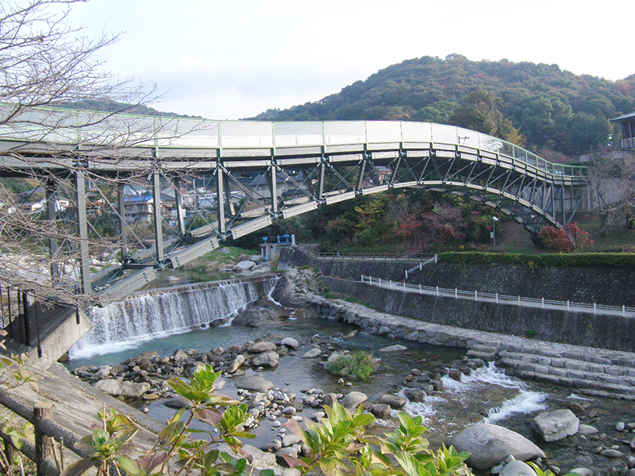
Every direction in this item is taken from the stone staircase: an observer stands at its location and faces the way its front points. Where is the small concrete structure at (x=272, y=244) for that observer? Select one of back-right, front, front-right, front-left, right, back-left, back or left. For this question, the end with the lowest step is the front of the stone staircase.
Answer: right

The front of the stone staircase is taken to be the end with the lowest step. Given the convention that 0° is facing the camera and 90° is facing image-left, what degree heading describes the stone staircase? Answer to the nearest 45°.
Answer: approximately 45°

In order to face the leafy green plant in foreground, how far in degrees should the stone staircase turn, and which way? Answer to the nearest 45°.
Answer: approximately 45° to its left

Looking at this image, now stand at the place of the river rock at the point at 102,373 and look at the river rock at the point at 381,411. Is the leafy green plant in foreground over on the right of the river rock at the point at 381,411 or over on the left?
right

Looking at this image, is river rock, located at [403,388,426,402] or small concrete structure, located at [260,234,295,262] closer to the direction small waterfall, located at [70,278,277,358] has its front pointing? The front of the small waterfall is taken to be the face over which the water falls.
the river rock
